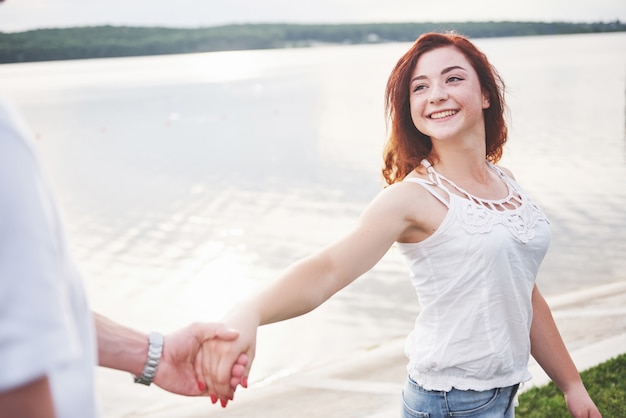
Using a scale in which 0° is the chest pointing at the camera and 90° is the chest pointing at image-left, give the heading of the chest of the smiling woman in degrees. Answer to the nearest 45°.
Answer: approximately 315°
